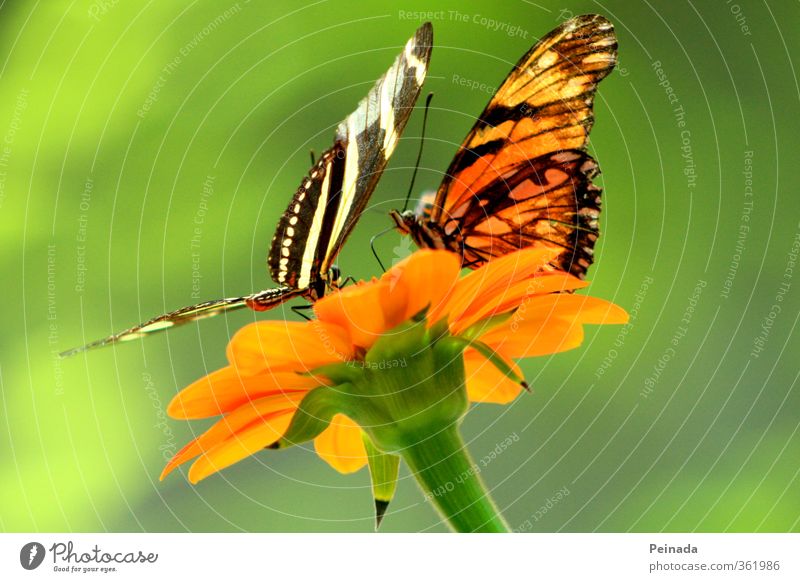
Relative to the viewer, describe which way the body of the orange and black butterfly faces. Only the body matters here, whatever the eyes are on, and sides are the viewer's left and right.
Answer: facing to the left of the viewer
